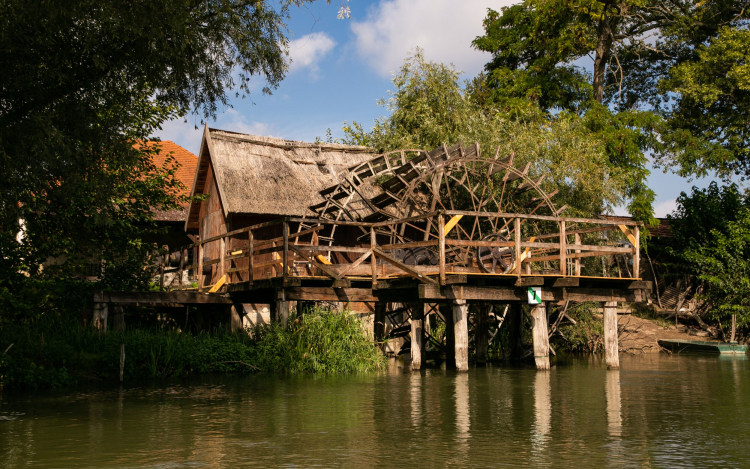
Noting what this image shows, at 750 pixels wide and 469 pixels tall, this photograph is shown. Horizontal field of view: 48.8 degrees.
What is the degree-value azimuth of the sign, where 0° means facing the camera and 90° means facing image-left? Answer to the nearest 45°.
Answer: approximately 0°

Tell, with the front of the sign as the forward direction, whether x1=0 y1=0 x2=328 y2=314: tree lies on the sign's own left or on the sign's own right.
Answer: on the sign's own right

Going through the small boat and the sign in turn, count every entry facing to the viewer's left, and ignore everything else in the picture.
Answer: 1

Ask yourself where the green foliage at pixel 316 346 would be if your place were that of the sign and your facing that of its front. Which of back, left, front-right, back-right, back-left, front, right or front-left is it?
right

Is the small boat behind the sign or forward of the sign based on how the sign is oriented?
behind

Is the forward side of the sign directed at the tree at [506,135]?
no

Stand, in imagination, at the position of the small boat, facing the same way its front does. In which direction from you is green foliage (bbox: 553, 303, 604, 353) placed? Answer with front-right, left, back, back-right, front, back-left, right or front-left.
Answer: front-left

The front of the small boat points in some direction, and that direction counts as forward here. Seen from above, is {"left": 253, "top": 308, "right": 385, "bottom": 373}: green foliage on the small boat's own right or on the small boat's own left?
on the small boat's own left

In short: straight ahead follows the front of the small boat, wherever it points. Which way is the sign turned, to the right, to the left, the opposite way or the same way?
to the left

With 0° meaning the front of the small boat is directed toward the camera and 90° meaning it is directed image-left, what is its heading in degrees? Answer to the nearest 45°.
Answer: approximately 90°

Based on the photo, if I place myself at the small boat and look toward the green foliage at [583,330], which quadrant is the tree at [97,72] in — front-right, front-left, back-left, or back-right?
front-left
